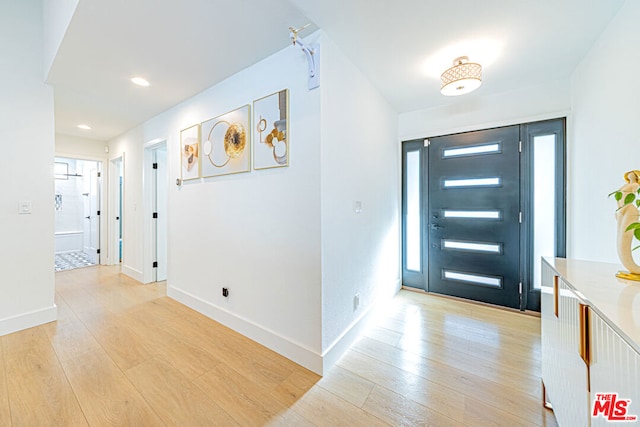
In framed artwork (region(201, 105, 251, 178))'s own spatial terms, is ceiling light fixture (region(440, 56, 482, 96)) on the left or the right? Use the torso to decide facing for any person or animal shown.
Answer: on its left

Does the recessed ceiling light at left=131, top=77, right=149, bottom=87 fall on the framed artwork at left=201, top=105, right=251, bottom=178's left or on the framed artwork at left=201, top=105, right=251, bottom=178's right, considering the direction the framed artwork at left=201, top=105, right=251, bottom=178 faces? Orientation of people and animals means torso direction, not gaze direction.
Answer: on its right

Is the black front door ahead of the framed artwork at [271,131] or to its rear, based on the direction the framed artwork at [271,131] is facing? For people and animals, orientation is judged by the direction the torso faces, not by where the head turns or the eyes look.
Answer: to the rear

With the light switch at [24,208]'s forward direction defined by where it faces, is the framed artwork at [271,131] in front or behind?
in front

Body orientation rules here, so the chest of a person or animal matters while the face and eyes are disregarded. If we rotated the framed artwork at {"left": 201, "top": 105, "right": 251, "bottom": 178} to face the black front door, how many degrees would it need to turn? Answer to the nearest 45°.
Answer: approximately 135° to its left

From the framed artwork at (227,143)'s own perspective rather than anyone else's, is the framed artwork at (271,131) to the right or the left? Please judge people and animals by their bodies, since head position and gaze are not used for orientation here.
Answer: on its left

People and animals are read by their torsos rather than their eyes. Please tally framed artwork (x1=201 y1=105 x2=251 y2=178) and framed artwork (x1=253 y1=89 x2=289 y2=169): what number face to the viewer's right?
0

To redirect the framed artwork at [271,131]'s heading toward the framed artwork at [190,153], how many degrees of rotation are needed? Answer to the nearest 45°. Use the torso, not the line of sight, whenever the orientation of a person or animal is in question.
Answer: approximately 90° to its right
